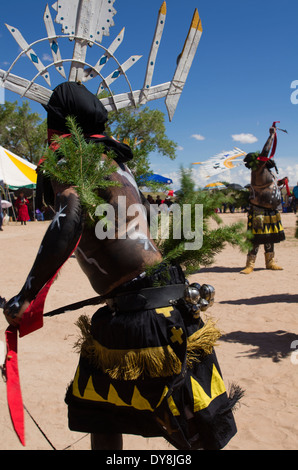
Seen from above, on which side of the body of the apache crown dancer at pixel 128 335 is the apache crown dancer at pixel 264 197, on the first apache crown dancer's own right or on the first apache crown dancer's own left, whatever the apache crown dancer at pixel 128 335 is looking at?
on the first apache crown dancer's own right

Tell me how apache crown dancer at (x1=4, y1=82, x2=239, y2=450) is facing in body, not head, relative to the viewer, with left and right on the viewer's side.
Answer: facing away from the viewer and to the left of the viewer

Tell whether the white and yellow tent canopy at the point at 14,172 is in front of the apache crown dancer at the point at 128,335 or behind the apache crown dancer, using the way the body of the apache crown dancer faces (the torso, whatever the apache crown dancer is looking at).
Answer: in front
